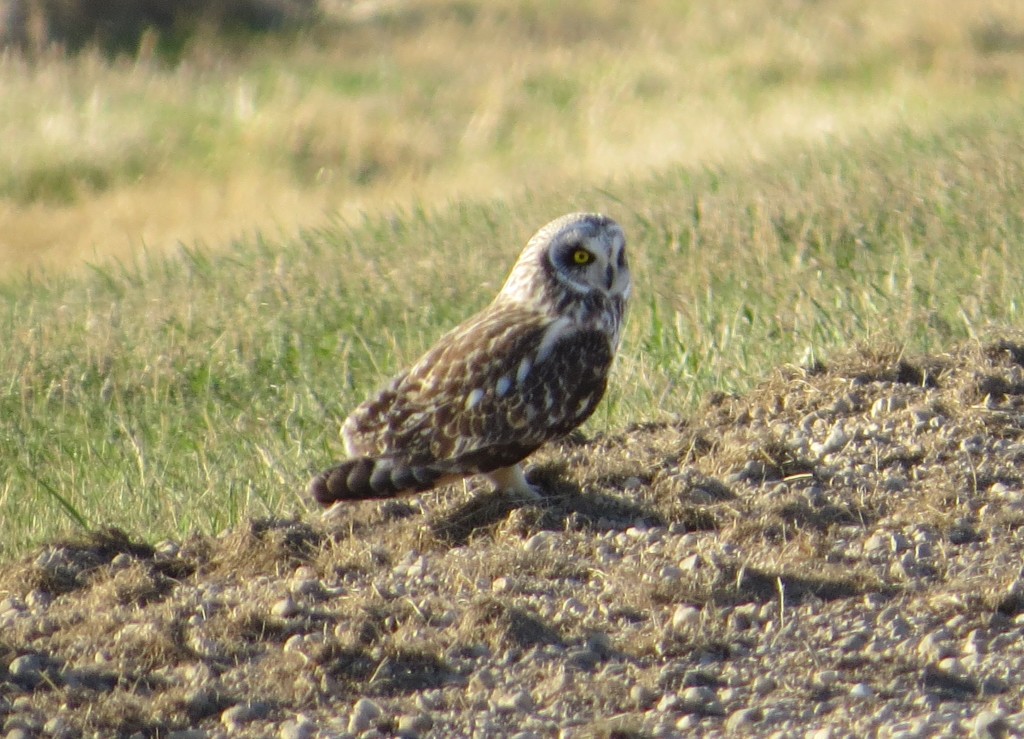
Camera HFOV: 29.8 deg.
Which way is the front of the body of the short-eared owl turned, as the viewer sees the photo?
to the viewer's right

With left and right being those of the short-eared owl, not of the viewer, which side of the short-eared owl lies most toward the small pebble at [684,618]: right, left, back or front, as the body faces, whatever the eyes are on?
right

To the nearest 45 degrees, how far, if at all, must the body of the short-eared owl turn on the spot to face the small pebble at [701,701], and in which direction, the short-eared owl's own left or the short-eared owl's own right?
approximately 90° to the short-eared owl's own right

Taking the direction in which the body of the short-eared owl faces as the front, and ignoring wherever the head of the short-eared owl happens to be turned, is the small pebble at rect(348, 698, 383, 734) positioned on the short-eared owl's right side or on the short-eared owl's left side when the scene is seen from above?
on the short-eared owl's right side

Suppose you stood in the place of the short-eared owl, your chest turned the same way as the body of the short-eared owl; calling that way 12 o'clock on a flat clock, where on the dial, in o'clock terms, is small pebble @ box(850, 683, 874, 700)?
The small pebble is roughly at 2 o'clock from the short-eared owl.

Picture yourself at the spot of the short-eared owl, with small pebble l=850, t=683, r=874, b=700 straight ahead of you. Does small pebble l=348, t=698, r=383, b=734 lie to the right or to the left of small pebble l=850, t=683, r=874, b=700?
right
